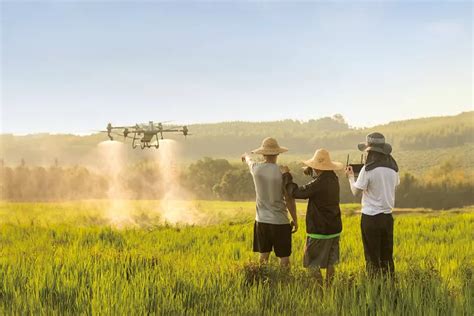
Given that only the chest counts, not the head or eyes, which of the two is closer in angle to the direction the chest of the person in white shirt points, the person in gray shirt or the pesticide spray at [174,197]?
the pesticide spray

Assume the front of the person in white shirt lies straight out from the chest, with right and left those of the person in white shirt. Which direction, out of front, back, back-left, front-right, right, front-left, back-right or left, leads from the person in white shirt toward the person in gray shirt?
front-left

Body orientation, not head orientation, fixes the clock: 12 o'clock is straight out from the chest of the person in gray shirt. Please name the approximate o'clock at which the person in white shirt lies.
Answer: The person in white shirt is roughly at 3 o'clock from the person in gray shirt.

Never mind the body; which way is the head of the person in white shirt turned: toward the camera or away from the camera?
away from the camera

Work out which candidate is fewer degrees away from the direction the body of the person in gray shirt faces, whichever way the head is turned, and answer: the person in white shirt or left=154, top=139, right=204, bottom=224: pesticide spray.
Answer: the pesticide spray

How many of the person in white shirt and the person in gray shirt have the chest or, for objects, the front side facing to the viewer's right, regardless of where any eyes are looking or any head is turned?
0

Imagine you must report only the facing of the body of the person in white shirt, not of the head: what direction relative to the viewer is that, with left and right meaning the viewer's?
facing away from the viewer and to the left of the viewer

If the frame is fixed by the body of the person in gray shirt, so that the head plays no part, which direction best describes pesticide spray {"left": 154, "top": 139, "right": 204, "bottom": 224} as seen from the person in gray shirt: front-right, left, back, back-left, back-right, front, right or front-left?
front

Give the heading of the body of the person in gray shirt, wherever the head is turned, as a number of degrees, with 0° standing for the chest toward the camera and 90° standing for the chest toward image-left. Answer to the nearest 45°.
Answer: approximately 180°

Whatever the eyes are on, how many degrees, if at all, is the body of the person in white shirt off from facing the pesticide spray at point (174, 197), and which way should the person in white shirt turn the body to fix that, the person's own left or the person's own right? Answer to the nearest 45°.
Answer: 0° — they already face it
